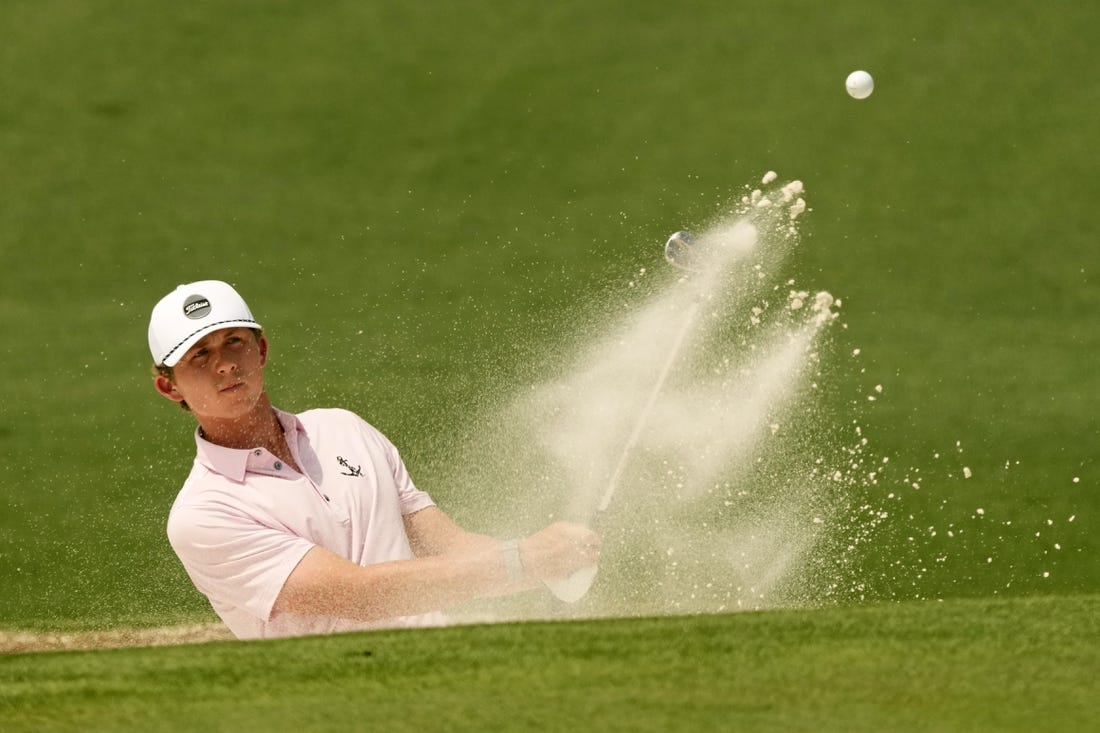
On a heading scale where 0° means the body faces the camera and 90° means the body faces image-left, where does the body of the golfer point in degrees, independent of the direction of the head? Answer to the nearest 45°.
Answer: approximately 315°

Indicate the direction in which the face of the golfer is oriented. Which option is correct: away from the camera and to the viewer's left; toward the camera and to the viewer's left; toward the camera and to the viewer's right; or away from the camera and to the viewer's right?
toward the camera and to the viewer's right

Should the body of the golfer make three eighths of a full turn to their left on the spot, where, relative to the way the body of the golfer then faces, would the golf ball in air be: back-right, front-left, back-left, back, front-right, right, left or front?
front-right

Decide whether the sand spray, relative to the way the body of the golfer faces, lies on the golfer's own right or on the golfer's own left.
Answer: on the golfer's own left
